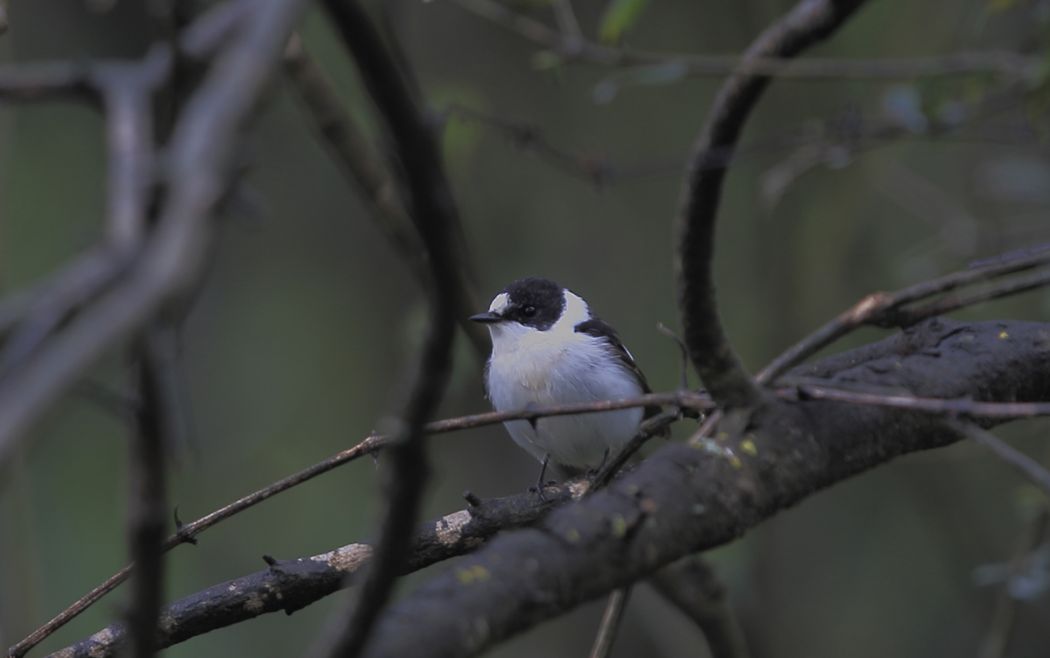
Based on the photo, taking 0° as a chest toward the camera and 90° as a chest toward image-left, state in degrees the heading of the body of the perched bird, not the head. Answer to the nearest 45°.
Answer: approximately 45°

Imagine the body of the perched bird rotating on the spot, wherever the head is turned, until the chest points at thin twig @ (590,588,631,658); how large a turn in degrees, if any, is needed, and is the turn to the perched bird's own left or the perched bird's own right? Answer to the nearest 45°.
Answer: approximately 45° to the perched bird's own left

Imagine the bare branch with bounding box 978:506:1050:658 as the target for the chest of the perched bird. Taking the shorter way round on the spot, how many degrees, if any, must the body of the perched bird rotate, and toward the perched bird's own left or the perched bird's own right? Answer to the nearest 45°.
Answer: approximately 135° to the perched bird's own left
